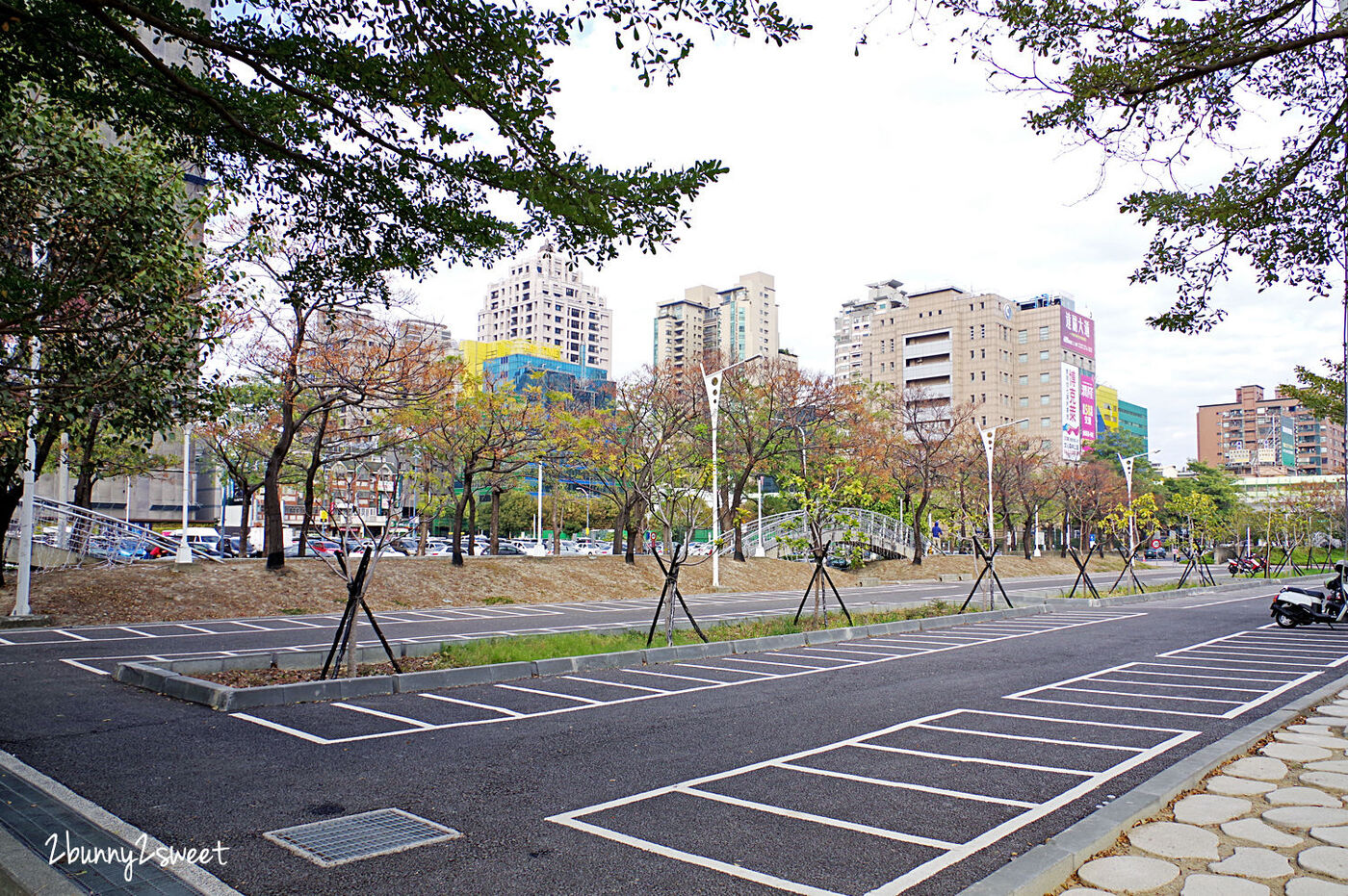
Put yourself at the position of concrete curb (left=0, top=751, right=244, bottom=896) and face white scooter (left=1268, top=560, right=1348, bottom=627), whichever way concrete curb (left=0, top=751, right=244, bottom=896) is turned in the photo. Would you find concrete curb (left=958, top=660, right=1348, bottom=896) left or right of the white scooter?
right

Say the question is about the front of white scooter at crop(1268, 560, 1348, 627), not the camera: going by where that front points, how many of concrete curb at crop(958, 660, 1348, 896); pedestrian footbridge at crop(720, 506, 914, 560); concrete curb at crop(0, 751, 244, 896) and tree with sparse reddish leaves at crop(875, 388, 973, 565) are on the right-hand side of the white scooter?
2

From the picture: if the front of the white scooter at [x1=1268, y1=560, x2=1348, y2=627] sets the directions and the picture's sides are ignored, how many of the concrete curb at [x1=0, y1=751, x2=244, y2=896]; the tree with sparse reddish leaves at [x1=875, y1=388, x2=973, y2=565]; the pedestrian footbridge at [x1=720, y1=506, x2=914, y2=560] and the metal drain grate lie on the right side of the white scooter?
2

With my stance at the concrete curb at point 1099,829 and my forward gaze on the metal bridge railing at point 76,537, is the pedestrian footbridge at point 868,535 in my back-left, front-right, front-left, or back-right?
front-right
